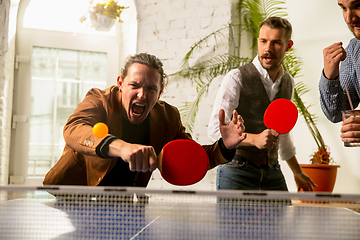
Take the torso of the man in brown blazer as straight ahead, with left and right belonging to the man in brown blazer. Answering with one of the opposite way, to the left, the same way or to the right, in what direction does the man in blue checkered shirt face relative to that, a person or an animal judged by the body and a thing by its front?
to the right

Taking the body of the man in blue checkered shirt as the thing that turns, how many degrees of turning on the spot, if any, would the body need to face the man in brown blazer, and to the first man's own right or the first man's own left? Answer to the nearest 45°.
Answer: approximately 45° to the first man's own right

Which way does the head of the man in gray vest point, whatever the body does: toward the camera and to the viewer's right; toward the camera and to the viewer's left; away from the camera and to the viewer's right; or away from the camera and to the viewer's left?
toward the camera and to the viewer's left

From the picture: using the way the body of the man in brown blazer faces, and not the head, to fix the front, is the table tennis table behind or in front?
in front

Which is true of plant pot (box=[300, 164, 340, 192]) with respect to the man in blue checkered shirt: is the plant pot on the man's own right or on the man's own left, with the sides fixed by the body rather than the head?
on the man's own right

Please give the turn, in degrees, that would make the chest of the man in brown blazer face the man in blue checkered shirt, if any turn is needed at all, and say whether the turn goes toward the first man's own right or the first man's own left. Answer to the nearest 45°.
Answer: approximately 90° to the first man's own left

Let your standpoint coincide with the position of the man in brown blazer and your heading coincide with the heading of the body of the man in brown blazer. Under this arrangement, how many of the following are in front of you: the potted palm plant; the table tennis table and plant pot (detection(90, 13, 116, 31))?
1

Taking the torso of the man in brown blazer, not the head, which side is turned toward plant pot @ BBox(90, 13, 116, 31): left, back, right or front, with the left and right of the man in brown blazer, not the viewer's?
back

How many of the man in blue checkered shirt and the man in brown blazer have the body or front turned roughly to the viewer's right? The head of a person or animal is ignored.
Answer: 0

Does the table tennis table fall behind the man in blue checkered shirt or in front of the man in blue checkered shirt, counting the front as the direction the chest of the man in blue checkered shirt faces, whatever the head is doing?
in front

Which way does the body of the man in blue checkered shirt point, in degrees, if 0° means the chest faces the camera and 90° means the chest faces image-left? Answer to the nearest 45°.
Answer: approximately 45°

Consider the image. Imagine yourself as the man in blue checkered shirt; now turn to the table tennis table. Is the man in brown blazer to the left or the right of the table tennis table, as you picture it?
right

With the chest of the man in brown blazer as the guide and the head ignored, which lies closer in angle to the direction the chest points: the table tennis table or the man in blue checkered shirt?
the table tennis table

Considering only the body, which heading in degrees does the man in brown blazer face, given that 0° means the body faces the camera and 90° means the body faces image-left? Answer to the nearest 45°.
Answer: approximately 0°
